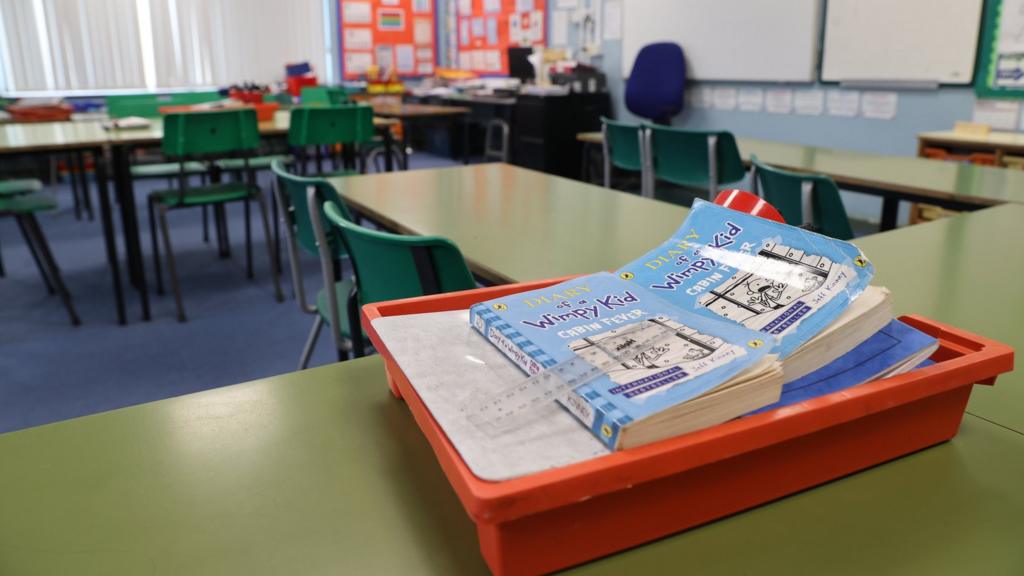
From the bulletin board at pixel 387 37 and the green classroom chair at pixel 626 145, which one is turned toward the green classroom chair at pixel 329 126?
the bulletin board

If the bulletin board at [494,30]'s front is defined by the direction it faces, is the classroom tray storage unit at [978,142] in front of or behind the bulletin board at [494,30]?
in front

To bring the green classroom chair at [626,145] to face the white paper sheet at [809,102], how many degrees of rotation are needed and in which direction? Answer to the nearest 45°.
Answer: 0° — it already faces it

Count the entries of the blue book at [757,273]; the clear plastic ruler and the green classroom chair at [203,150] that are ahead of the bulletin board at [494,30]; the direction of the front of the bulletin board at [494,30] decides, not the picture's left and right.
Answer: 3

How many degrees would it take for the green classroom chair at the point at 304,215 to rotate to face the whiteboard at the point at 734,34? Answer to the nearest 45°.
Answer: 0° — it already faces it

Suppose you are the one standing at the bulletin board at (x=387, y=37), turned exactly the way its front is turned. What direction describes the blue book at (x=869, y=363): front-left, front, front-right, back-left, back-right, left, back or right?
front

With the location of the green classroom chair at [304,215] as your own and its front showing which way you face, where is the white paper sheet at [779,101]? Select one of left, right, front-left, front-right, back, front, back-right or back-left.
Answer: front

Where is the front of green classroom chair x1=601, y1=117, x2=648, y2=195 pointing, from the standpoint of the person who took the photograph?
facing away from the viewer and to the right of the viewer

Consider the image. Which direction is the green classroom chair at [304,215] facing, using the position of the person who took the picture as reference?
facing away from the viewer and to the right of the viewer

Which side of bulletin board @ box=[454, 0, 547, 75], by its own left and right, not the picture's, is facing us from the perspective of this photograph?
front

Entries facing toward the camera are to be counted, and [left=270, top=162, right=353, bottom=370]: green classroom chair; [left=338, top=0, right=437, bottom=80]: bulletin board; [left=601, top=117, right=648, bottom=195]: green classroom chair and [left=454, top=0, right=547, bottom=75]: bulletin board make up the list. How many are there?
2

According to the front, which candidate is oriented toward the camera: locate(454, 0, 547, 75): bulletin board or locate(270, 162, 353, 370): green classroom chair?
the bulletin board

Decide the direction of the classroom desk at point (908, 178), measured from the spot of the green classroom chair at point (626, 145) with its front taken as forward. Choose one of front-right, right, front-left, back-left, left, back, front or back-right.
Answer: right

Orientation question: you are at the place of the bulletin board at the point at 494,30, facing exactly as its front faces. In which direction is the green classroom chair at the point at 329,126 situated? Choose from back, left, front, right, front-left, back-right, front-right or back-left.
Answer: front

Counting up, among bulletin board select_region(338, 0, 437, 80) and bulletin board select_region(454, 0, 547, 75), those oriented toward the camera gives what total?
2

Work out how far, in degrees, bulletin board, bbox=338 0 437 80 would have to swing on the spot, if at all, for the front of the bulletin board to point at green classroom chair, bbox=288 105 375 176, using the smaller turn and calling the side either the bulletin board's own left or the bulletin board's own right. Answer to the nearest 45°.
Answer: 0° — it already faces it

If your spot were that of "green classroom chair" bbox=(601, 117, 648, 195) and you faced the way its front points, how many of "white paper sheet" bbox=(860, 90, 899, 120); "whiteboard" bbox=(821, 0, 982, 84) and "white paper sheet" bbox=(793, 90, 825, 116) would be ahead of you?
3
